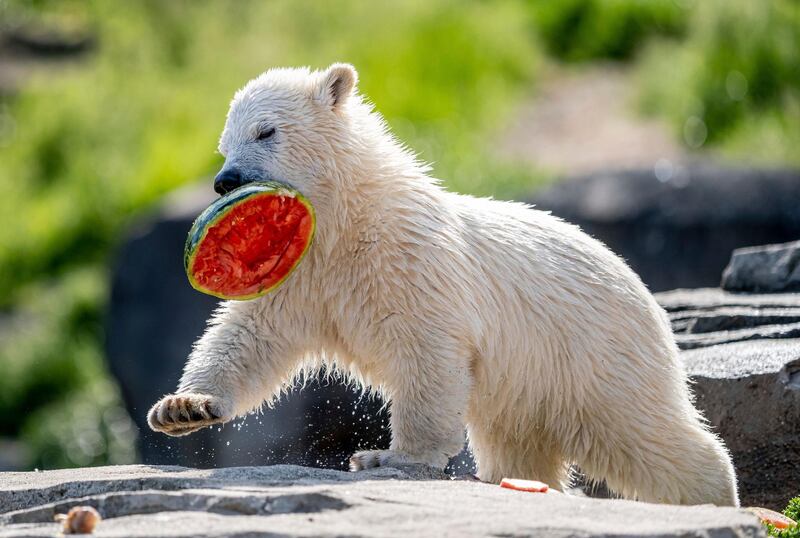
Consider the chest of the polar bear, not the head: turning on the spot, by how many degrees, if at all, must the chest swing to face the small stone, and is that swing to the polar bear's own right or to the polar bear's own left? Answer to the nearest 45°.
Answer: approximately 45° to the polar bear's own left

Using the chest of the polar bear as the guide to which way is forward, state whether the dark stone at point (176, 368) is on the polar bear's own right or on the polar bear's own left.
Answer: on the polar bear's own right

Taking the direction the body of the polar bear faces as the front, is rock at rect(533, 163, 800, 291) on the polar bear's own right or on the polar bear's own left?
on the polar bear's own right

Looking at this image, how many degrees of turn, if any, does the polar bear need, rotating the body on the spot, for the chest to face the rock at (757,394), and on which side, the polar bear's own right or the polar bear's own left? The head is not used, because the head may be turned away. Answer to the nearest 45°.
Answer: approximately 135° to the polar bear's own right

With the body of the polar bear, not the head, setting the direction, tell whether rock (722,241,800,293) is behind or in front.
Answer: behind

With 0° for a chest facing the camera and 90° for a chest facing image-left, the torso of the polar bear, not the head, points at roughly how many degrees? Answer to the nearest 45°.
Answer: approximately 90°
